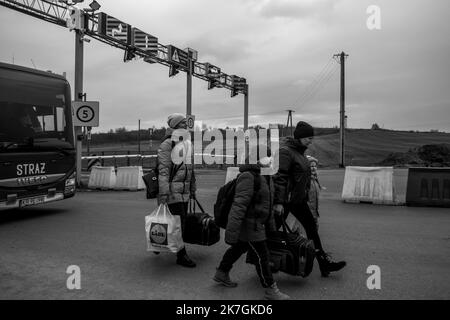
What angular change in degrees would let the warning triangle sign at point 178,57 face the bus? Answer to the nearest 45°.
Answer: approximately 45° to its right

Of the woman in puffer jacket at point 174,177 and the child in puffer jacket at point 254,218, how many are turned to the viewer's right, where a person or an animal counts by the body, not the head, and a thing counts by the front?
2

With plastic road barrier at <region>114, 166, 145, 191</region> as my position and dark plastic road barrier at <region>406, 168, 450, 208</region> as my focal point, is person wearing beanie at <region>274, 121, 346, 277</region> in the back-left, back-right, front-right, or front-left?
front-right

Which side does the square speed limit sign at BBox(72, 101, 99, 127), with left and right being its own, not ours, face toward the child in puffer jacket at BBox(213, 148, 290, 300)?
front

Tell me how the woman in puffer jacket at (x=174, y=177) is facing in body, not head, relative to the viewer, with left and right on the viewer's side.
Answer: facing to the right of the viewer

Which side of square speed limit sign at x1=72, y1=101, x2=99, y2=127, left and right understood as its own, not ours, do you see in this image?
front

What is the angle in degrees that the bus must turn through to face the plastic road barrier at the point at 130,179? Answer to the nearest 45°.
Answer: approximately 90° to its left

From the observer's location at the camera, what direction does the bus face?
facing the viewer and to the right of the viewer

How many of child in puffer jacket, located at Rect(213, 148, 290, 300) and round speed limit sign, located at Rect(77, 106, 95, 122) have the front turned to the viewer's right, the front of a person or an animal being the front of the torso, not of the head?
1

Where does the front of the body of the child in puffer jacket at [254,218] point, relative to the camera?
to the viewer's right

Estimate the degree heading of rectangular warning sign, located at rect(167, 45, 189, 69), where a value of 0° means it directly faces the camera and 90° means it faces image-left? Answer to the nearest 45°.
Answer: approximately 315°
